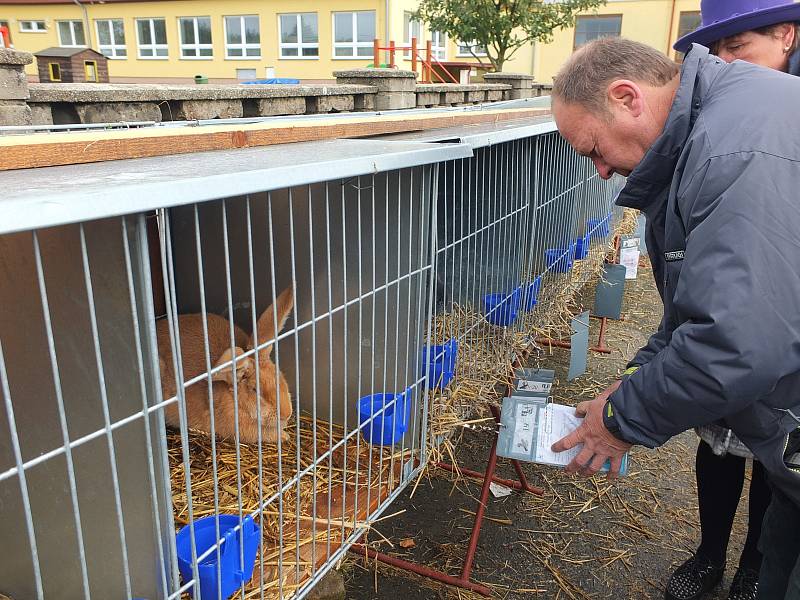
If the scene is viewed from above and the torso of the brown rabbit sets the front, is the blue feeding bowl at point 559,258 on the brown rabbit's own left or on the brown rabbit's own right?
on the brown rabbit's own left

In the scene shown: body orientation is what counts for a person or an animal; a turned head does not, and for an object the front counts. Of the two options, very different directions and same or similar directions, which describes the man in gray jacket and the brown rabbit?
very different directions

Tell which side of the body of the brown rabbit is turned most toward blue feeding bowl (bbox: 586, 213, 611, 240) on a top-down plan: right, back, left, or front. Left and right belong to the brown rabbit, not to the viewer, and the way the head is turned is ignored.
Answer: left

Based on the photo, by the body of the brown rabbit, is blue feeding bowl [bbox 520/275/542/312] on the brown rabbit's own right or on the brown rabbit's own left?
on the brown rabbit's own left

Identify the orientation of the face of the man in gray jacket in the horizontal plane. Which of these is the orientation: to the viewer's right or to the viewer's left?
to the viewer's left

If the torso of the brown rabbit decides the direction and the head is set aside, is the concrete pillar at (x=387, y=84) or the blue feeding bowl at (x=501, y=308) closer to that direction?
the blue feeding bowl

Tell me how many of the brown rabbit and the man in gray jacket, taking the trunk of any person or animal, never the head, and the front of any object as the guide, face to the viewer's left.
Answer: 1

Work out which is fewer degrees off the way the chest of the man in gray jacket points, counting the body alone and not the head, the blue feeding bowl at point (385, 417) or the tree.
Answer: the blue feeding bowl

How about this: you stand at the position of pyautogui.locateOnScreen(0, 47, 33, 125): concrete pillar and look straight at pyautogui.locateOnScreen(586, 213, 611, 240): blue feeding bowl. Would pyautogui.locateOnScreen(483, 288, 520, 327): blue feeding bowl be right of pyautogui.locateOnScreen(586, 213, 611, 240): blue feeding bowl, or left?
right

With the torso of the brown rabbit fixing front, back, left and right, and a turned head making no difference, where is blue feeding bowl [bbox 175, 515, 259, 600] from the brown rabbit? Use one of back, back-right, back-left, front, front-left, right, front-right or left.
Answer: front-right

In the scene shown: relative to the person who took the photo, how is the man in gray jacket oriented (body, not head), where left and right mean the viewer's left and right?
facing to the left of the viewer
